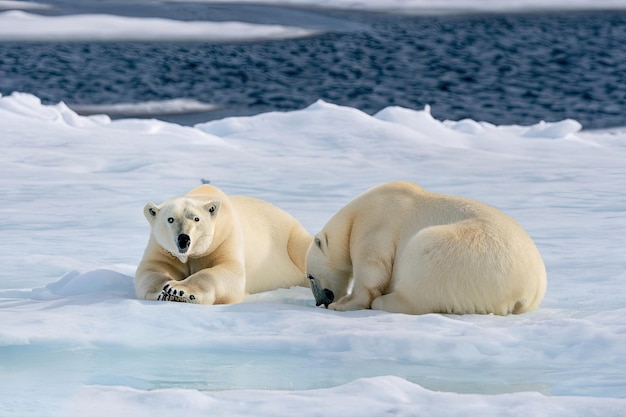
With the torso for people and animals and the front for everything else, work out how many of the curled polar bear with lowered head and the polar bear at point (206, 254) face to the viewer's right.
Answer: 0

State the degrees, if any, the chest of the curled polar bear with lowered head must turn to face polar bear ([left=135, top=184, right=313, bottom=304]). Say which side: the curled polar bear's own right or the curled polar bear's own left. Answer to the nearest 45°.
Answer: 0° — it already faces it

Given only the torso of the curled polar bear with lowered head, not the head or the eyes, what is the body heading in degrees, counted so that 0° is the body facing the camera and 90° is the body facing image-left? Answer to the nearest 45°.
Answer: approximately 90°

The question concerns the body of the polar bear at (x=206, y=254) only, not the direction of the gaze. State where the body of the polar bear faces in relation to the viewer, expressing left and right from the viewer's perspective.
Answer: facing the viewer and to the left of the viewer

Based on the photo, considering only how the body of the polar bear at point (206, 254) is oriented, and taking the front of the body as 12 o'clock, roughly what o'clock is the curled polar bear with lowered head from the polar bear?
The curled polar bear with lowered head is roughly at 8 o'clock from the polar bear.
